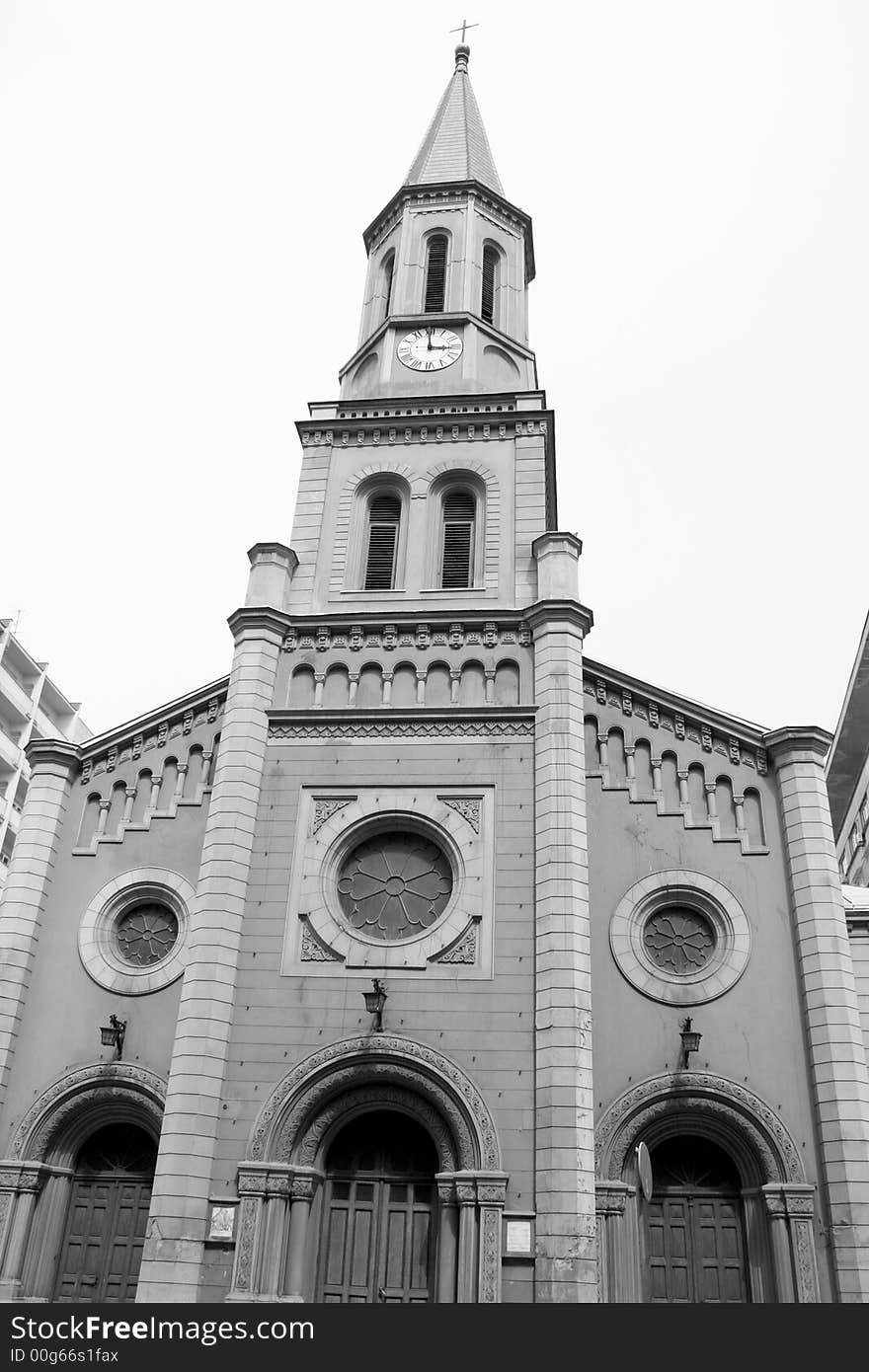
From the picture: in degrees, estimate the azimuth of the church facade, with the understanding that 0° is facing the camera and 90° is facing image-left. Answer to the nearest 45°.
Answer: approximately 0°
